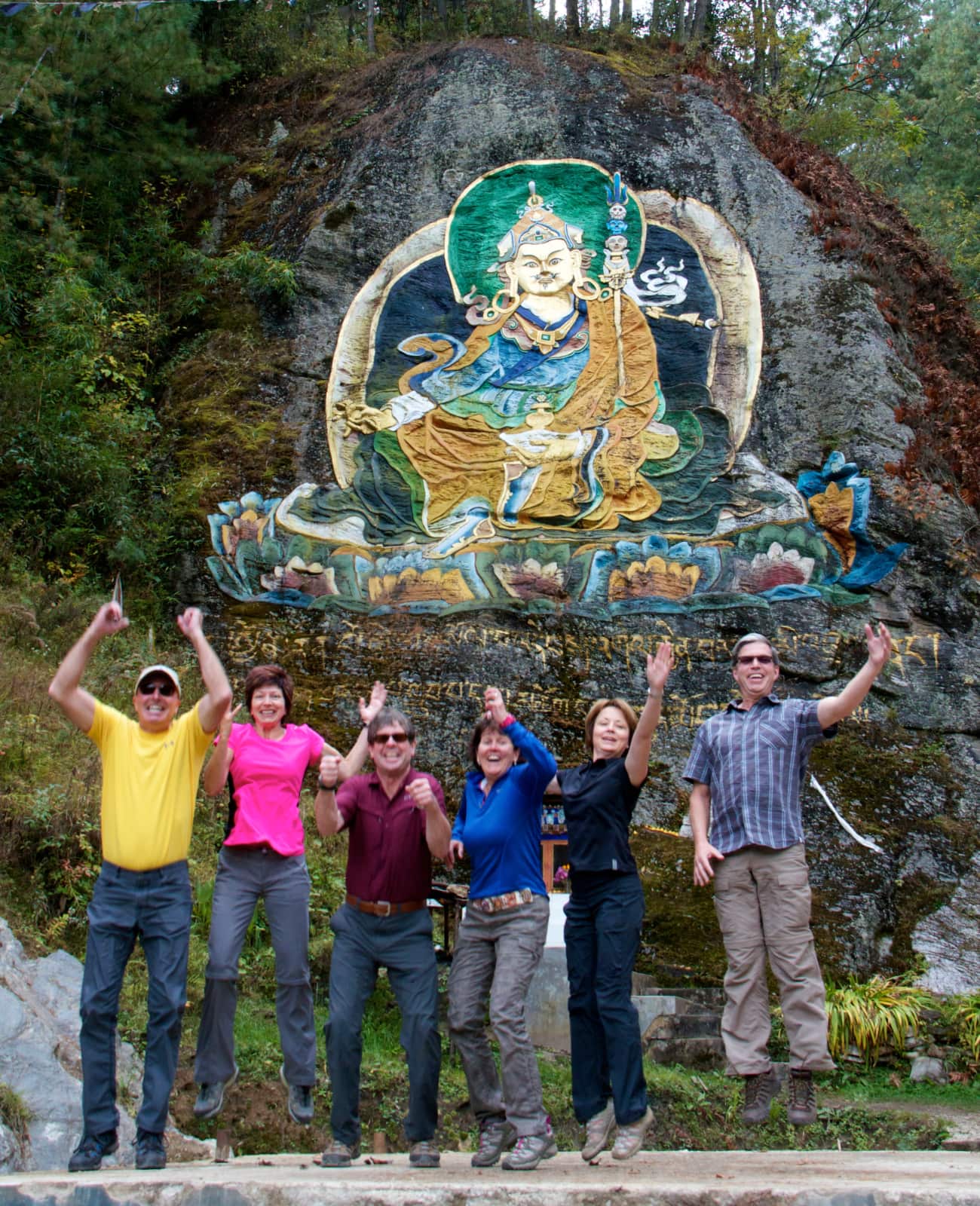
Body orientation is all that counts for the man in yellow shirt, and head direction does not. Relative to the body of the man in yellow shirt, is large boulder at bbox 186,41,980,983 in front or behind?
behind

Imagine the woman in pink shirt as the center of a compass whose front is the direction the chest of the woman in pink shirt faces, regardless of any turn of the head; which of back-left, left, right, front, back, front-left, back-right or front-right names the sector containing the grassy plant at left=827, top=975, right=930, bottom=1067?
back-left

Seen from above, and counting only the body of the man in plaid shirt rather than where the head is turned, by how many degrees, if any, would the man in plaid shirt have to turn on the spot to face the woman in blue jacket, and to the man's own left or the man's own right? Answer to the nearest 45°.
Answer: approximately 45° to the man's own right

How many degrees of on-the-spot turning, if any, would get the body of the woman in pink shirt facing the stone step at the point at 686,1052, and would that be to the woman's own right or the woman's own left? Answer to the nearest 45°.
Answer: approximately 135° to the woman's own left

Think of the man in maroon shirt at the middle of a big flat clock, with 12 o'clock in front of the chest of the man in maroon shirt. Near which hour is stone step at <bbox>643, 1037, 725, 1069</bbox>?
The stone step is roughly at 7 o'clock from the man in maroon shirt.

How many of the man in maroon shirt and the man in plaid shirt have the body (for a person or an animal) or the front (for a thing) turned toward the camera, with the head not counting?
2
